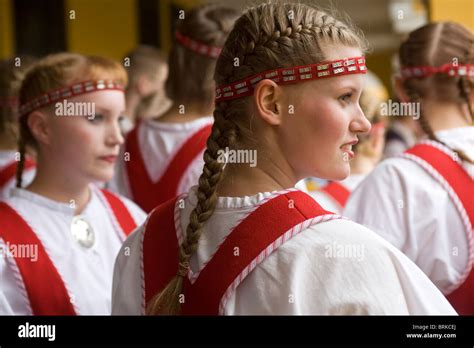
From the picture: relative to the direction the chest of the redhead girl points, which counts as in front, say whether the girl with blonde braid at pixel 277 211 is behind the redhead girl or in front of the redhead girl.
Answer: in front

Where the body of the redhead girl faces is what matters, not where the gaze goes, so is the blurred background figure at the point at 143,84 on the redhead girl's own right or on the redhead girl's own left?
on the redhead girl's own left

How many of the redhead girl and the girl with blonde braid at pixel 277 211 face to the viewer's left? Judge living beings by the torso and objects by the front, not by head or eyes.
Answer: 0

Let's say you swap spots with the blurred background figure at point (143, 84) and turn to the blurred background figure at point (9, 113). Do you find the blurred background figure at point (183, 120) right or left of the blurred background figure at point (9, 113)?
left

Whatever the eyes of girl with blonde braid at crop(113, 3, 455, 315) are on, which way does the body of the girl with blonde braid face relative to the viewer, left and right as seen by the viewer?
facing away from the viewer and to the right of the viewer

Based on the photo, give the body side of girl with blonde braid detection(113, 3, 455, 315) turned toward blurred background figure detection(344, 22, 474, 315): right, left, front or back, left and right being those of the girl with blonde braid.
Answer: front

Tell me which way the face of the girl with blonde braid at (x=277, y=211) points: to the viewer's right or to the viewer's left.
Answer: to the viewer's right
